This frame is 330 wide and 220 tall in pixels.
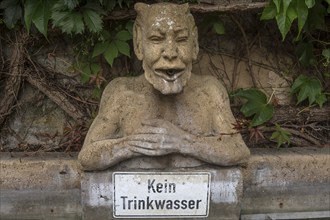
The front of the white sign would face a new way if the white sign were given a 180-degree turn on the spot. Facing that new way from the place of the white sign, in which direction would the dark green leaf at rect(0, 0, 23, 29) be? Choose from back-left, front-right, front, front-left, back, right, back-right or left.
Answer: front-left

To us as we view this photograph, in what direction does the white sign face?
facing the viewer

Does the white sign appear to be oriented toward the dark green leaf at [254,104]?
no

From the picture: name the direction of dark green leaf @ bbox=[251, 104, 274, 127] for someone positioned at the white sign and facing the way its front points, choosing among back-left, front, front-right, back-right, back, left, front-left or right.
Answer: back-left

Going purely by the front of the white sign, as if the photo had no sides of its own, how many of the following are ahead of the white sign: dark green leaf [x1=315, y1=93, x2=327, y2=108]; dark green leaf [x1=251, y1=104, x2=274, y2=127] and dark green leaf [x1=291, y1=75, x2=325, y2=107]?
0

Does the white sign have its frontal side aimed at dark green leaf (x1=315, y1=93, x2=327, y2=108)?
no

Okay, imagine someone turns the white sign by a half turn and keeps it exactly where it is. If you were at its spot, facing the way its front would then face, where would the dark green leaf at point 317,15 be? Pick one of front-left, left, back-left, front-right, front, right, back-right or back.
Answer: front-right

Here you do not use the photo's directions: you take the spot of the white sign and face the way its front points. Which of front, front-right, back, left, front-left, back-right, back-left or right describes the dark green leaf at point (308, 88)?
back-left

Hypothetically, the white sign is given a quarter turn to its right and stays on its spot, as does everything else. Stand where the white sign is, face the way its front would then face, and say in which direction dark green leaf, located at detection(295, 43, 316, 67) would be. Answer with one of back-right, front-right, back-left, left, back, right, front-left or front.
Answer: back-right

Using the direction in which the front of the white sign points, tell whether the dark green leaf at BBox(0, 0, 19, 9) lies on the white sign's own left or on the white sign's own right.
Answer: on the white sign's own right
